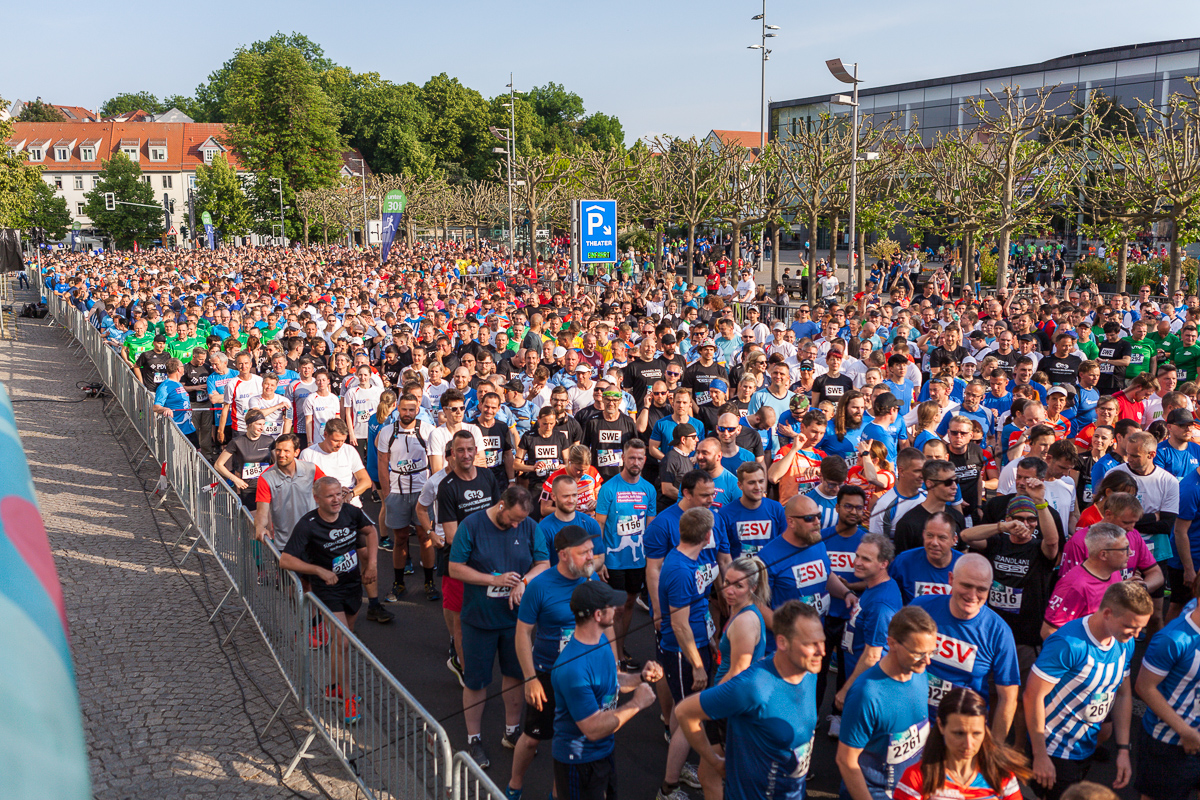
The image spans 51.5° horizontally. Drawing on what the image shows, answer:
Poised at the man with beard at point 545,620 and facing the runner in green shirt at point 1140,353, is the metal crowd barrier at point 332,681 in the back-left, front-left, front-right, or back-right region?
back-left

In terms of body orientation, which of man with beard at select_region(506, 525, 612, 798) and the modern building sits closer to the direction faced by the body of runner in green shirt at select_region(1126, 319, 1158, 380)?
the man with beard

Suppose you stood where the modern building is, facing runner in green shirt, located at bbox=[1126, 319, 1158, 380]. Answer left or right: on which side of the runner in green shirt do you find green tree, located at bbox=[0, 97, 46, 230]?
right

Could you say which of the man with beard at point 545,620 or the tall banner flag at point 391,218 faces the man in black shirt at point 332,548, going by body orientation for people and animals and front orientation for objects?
the tall banner flag

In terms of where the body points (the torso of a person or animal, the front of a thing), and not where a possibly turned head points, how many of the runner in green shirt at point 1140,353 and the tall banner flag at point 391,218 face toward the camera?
2

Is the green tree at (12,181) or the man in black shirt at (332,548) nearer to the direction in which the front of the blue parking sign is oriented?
the man in black shirt

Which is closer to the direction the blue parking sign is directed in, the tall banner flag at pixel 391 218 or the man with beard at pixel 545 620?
the man with beard
